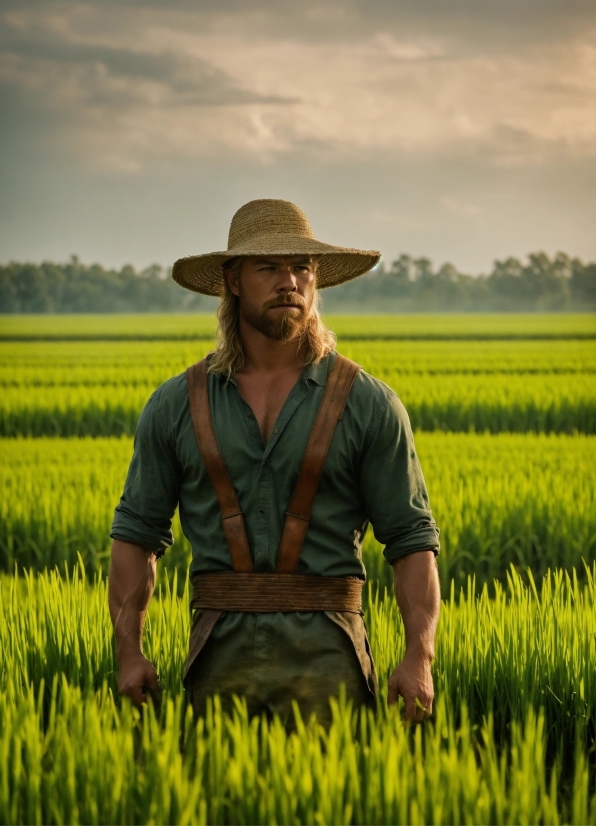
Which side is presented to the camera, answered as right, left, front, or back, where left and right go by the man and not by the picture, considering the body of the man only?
front
